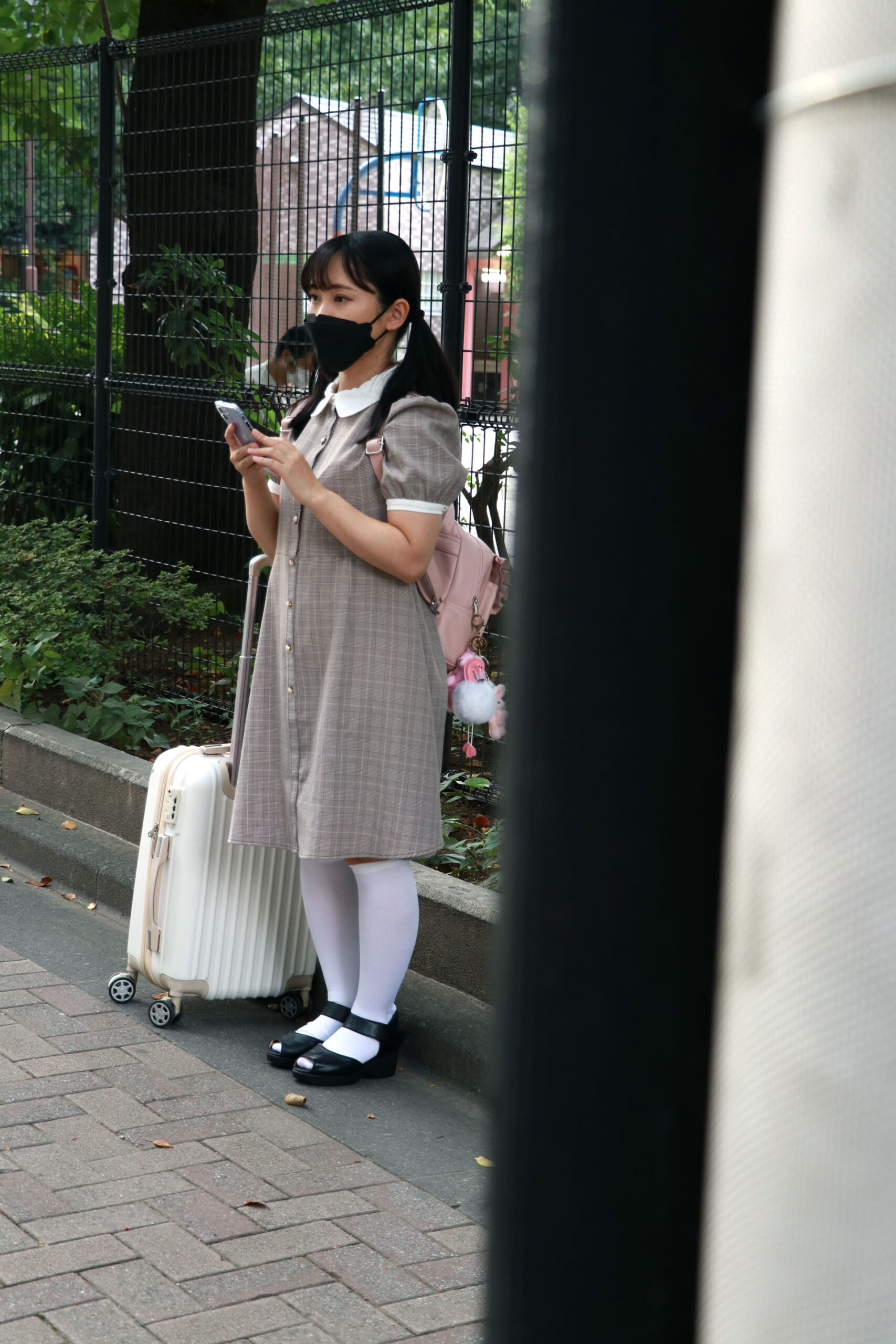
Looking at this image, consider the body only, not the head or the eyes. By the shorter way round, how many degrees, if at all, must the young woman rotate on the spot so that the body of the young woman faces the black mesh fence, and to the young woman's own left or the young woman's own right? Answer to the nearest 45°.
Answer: approximately 135° to the young woman's own right

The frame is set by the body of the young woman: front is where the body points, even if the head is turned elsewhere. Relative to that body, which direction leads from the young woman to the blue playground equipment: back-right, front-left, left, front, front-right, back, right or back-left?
back-right

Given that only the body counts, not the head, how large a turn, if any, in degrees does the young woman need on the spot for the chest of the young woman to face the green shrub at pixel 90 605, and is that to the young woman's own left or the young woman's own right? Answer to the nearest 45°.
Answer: approximately 135° to the young woman's own right

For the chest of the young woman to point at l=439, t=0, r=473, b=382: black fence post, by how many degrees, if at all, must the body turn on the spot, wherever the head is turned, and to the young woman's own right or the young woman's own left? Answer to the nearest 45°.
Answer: approximately 135° to the young woman's own right

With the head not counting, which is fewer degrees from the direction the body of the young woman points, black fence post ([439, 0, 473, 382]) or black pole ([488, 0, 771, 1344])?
the black pole

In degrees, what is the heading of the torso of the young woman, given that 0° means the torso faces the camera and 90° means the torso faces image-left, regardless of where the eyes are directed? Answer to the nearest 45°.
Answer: approximately 45°

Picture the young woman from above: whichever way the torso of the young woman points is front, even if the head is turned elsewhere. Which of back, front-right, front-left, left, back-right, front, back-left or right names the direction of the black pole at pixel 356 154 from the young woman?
back-right

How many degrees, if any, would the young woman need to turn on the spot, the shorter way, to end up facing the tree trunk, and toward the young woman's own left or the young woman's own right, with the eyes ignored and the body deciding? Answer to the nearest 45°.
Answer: approximately 135° to the young woman's own right
